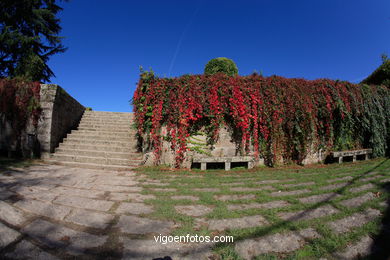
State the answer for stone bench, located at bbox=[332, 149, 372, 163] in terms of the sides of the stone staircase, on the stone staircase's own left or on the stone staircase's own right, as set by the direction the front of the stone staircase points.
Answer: on the stone staircase's own left

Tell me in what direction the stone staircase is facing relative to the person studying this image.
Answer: facing the viewer

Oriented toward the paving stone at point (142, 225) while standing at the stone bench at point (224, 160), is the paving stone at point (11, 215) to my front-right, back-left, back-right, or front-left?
front-right

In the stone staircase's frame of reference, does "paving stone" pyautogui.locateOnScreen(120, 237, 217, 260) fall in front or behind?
in front

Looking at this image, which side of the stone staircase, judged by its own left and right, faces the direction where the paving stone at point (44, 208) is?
front

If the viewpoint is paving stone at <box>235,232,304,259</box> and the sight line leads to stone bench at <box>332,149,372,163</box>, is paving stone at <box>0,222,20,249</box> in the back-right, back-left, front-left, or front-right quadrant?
back-left

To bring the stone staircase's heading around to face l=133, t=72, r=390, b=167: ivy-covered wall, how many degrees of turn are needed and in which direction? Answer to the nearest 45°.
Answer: approximately 45° to its left

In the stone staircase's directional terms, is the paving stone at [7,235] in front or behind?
in front

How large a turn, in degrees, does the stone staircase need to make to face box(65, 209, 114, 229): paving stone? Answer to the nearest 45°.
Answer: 0° — it already faces it

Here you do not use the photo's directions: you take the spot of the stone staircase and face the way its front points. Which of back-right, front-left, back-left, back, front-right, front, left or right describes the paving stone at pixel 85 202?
front

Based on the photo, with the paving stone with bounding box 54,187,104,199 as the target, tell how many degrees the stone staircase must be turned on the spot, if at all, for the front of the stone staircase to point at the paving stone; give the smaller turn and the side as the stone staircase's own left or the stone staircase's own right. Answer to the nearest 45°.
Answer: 0° — it already faces it

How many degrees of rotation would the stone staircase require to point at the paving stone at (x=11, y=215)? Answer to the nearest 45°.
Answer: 0° — it already faces it

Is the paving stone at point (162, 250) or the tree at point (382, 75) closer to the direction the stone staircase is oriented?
the paving stone

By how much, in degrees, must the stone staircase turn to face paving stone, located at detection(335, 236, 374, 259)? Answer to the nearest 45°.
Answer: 0° — it already faces it

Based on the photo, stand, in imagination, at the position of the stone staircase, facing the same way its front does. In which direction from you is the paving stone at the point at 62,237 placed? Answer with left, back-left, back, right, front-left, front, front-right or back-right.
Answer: front

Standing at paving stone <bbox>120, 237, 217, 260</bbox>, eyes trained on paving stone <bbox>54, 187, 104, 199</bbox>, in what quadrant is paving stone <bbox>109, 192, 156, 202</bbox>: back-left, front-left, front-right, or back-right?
front-right
